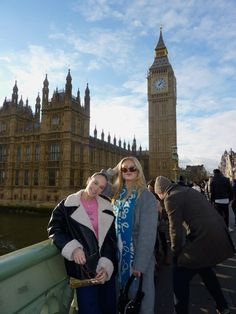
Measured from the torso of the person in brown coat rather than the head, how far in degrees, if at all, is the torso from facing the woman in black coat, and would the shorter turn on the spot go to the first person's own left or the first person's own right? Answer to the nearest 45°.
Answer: approximately 45° to the first person's own left

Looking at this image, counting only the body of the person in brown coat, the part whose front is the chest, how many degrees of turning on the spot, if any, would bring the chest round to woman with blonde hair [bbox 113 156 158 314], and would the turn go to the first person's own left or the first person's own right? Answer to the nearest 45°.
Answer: approximately 45° to the first person's own left
